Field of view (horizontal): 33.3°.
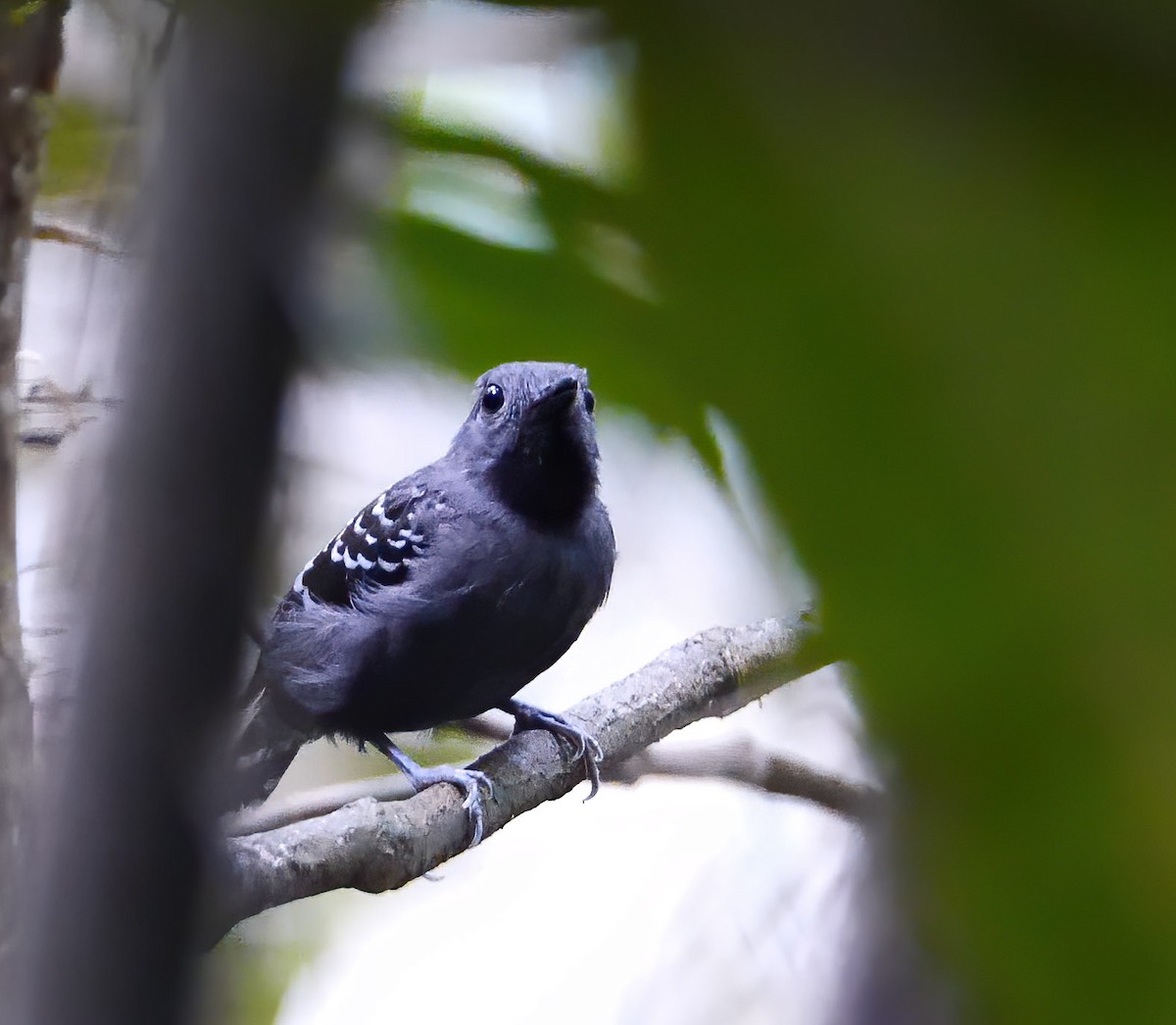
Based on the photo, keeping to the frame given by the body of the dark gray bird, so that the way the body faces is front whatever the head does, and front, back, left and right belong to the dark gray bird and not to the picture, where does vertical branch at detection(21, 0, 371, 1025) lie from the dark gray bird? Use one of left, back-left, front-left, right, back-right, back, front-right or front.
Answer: front-right

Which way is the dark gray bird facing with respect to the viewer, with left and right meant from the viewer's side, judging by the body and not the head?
facing the viewer and to the right of the viewer
